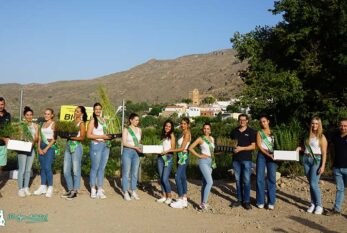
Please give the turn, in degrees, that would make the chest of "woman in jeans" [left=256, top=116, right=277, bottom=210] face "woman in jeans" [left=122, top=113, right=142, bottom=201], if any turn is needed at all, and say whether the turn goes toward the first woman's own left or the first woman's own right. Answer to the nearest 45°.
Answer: approximately 90° to the first woman's own right

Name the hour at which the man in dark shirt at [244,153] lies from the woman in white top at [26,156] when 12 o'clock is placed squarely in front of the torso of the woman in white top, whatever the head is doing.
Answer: The man in dark shirt is roughly at 10 o'clock from the woman in white top.

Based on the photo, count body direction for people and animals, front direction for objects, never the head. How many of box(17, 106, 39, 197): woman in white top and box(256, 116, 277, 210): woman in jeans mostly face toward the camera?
2

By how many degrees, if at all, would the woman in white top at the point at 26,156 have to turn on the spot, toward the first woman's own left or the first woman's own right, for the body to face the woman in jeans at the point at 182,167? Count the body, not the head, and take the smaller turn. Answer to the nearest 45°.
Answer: approximately 45° to the first woman's own left

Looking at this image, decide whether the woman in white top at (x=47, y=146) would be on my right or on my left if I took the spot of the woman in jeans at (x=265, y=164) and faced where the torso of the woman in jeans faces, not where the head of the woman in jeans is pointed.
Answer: on my right

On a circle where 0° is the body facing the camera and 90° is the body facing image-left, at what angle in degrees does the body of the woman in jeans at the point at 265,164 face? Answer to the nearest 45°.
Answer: approximately 0°

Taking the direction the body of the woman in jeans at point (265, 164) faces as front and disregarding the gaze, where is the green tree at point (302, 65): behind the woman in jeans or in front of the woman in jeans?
behind
